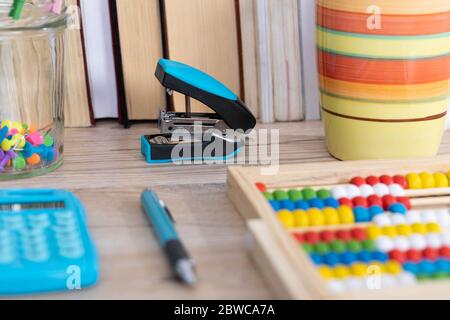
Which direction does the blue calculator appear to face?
toward the camera
